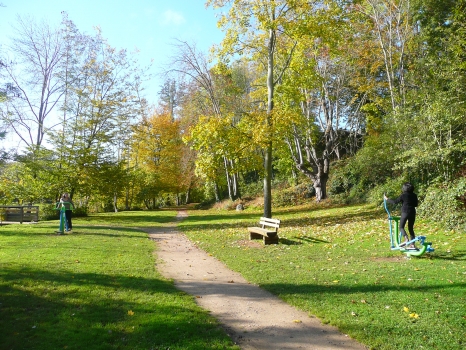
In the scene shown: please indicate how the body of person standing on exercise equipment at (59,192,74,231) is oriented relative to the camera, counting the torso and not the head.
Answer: toward the camera
